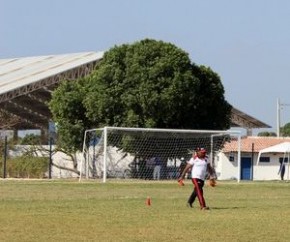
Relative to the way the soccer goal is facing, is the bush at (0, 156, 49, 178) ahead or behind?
behind

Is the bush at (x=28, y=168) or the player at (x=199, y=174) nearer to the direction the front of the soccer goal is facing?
the player

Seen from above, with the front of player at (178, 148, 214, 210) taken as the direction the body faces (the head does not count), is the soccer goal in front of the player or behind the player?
behind

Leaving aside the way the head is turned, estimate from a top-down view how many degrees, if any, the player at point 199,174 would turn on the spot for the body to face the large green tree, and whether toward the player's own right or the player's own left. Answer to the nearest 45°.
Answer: approximately 135° to the player's own left

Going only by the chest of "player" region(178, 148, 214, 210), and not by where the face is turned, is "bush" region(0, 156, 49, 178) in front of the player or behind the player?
behind

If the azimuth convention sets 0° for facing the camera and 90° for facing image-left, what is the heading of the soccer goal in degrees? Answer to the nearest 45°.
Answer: approximately 315°

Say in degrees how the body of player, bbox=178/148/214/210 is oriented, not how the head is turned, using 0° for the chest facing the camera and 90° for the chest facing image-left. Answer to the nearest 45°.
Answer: approximately 315°
